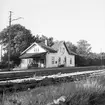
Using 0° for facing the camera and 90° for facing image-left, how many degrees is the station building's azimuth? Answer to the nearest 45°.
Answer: approximately 45°
